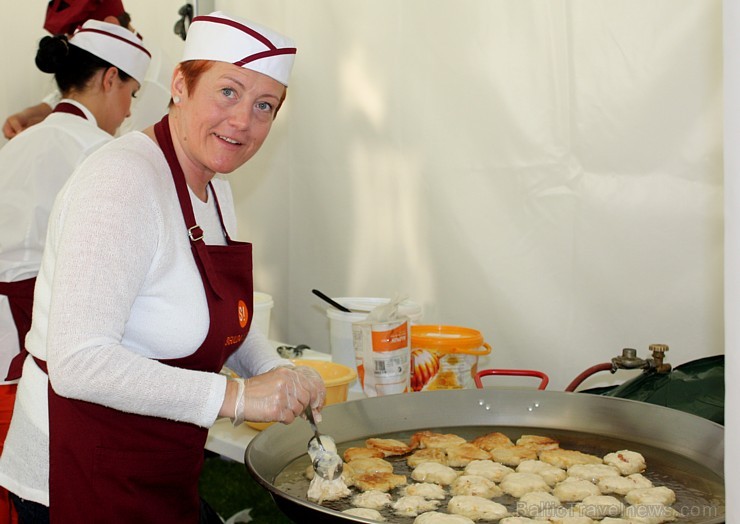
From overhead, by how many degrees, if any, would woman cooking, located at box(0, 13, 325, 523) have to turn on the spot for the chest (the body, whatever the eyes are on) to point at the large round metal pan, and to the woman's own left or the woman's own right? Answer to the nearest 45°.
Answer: approximately 45° to the woman's own left

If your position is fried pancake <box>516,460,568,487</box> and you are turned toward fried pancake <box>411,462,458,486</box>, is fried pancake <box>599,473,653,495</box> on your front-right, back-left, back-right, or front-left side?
back-left

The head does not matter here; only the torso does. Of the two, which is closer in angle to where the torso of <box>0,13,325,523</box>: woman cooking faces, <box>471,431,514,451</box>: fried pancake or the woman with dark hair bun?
the fried pancake

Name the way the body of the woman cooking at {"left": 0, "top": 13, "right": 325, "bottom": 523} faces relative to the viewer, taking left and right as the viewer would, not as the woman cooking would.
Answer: facing the viewer and to the right of the viewer

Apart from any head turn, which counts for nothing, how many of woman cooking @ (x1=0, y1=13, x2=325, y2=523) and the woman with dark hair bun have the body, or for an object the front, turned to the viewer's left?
0

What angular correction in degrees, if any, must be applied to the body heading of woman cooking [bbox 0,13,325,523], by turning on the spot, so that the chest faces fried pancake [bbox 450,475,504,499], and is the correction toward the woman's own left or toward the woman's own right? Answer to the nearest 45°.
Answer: approximately 45° to the woman's own left

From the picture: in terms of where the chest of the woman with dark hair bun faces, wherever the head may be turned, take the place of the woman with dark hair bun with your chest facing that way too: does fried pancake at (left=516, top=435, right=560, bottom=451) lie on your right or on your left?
on your right

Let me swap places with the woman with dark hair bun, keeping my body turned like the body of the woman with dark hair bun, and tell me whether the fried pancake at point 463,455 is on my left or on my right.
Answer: on my right

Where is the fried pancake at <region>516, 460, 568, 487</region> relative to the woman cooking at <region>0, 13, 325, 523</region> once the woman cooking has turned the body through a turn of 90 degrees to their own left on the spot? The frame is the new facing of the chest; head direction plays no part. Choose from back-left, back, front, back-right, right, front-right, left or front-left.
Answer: front-right

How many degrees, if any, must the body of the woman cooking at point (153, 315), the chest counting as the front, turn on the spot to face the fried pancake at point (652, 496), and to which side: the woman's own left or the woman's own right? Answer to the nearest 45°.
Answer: approximately 45° to the woman's own left
